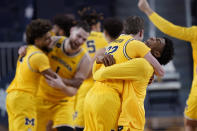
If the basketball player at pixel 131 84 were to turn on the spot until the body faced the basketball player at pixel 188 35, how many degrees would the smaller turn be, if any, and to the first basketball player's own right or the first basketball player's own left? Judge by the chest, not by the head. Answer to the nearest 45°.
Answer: approximately 135° to the first basketball player's own right

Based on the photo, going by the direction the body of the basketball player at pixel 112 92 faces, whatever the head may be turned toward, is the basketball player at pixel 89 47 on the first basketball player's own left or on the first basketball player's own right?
on the first basketball player's own left

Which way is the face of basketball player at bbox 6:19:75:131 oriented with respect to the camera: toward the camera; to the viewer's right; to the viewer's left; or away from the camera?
to the viewer's right

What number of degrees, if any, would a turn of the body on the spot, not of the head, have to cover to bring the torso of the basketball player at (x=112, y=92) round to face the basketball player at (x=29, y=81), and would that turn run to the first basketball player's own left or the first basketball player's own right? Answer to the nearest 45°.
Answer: approximately 90° to the first basketball player's own left

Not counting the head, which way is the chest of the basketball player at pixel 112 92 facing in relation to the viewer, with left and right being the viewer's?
facing away from the viewer and to the right of the viewer

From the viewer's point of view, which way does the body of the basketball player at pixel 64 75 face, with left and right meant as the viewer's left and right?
facing the viewer and to the left of the viewer

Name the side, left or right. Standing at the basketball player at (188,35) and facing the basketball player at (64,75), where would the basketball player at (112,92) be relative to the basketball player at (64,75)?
left

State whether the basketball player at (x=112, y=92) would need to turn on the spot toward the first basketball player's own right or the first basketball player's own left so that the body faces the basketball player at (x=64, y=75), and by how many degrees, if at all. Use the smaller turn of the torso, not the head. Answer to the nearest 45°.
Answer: approximately 90° to the first basketball player's own left
